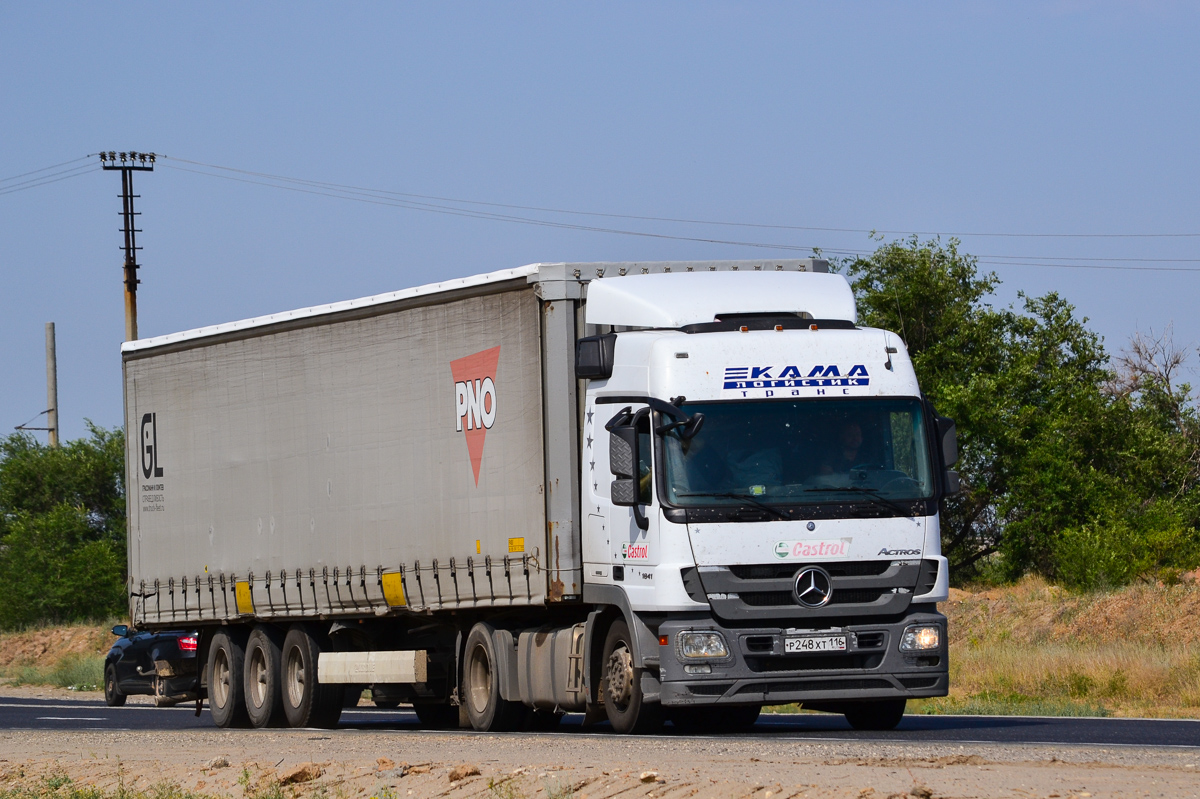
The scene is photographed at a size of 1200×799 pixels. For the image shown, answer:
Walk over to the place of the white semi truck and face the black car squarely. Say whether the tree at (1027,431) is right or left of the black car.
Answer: right

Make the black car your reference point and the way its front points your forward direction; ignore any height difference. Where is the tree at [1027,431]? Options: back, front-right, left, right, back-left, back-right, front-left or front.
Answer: right

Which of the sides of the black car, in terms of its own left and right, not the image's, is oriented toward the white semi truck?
back

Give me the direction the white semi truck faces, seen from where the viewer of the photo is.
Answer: facing the viewer and to the right of the viewer

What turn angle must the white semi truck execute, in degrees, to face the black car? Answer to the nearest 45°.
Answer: approximately 180°

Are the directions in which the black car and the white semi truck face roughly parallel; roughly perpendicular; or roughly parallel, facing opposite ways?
roughly parallel, facing opposite ways

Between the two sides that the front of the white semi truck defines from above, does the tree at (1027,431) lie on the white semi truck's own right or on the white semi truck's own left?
on the white semi truck's own left

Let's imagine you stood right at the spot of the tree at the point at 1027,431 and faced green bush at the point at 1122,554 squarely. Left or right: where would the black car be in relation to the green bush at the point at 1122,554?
right

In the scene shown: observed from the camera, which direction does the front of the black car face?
facing away from the viewer and to the left of the viewer
